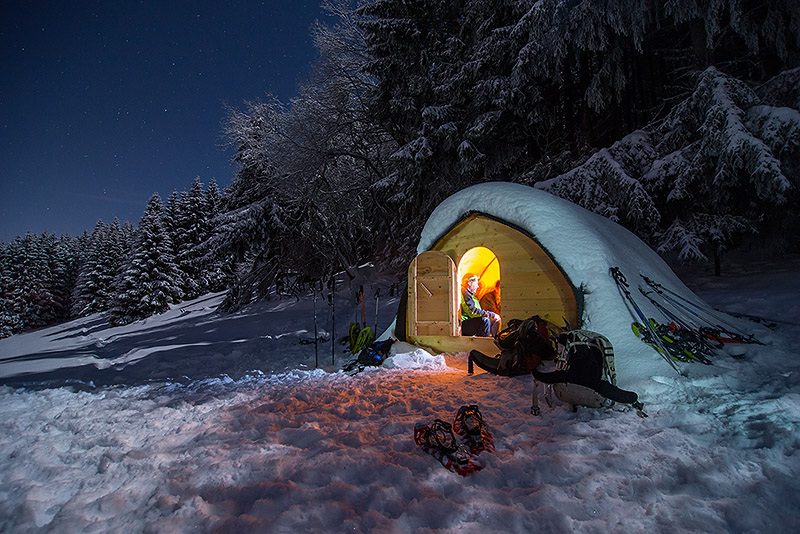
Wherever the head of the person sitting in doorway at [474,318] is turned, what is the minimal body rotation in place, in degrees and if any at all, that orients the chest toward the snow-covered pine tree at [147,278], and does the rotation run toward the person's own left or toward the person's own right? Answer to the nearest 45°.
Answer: approximately 135° to the person's own left

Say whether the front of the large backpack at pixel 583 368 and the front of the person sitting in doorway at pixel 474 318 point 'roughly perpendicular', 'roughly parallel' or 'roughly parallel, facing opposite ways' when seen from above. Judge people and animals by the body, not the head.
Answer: roughly perpendicular

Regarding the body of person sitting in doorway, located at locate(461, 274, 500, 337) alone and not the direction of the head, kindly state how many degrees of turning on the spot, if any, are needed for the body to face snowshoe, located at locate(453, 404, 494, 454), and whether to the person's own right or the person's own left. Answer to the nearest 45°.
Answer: approximately 90° to the person's own right

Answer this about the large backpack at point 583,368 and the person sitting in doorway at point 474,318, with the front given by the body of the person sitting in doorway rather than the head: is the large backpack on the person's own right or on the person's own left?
on the person's own right

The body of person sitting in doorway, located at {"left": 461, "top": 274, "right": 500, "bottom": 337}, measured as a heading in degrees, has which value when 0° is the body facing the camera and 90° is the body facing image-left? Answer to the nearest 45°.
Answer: approximately 270°

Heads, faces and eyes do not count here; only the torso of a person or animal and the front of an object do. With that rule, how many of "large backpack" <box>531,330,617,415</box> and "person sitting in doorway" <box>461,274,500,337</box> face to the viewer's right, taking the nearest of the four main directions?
1
